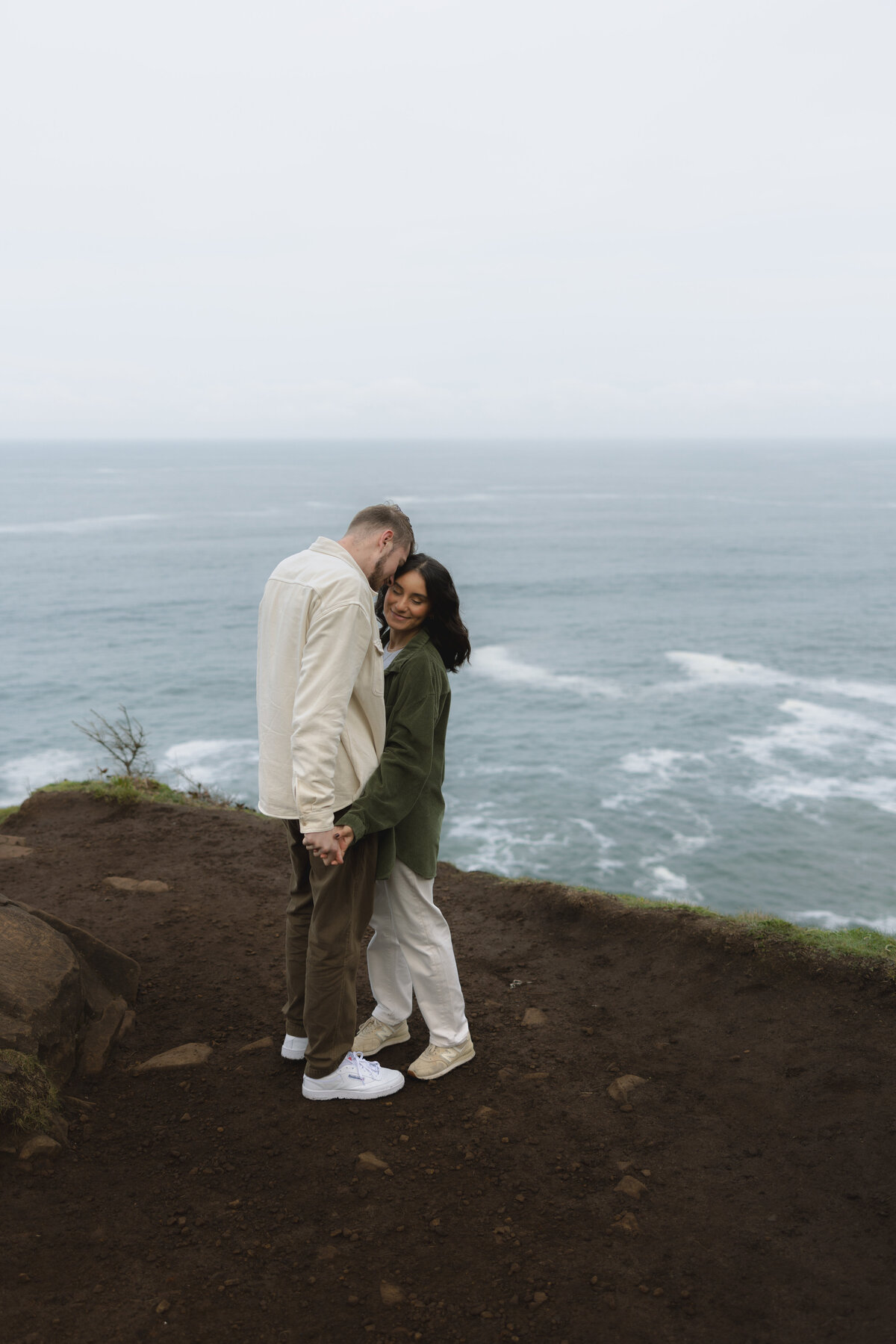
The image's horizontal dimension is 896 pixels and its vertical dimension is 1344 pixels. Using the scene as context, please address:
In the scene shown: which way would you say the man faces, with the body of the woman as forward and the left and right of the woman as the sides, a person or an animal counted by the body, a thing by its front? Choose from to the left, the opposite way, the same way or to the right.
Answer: the opposite way

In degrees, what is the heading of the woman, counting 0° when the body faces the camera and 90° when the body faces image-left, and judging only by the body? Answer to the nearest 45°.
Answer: approximately 90°

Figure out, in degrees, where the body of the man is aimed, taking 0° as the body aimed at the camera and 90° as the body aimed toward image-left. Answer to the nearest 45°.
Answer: approximately 270°

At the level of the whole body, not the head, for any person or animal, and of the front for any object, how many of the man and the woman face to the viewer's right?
1

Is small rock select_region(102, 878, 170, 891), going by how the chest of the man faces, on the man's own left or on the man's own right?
on the man's own left

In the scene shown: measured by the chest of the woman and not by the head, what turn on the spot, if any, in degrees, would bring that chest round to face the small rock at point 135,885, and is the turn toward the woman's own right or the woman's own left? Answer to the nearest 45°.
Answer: approximately 45° to the woman's own right

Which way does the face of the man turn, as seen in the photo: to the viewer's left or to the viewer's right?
to the viewer's right
